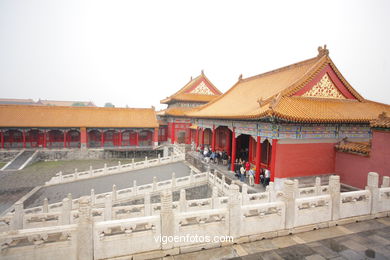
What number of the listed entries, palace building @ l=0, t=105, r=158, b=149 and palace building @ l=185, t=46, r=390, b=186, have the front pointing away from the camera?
0

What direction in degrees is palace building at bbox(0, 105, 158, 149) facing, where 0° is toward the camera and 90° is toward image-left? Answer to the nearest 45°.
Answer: approximately 0°

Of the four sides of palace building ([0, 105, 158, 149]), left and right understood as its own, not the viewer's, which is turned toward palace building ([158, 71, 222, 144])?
left

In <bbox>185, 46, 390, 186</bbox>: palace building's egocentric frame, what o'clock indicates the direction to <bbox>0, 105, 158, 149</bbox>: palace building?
<bbox>0, 105, 158, 149</bbox>: palace building is roughly at 2 o'clock from <bbox>185, 46, 390, 186</bbox>: palace building.

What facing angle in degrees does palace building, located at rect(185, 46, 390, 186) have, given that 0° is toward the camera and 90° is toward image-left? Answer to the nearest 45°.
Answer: approximately 45°

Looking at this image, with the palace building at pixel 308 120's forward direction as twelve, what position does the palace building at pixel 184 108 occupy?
the palace building at pixel 184 108 is roughly at 3 o'clock from the palace building at pixel 308 120.

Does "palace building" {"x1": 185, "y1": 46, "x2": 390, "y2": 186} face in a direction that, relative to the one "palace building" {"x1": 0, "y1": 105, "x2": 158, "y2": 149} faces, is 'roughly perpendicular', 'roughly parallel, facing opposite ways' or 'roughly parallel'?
roughly perpendicular
